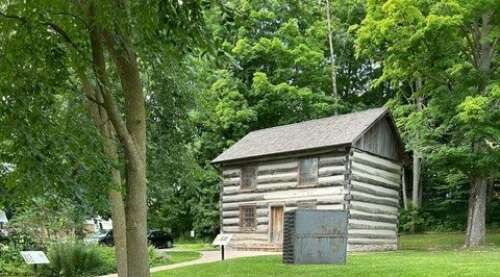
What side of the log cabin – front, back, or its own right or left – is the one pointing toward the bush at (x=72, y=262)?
front

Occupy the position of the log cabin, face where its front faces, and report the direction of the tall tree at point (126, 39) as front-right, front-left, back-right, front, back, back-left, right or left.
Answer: front-left

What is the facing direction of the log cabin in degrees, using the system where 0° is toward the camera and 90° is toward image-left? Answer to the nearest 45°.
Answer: approximately 45°

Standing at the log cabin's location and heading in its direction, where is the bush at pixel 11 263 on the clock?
The bush is roughly at 12 o'clock from the log cabin.

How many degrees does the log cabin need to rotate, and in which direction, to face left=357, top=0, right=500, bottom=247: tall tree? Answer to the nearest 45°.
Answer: approximately 135° to its left

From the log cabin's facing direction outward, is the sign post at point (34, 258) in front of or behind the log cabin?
in front

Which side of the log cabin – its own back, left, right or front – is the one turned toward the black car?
right

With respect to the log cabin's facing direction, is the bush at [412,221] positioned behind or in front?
behind
